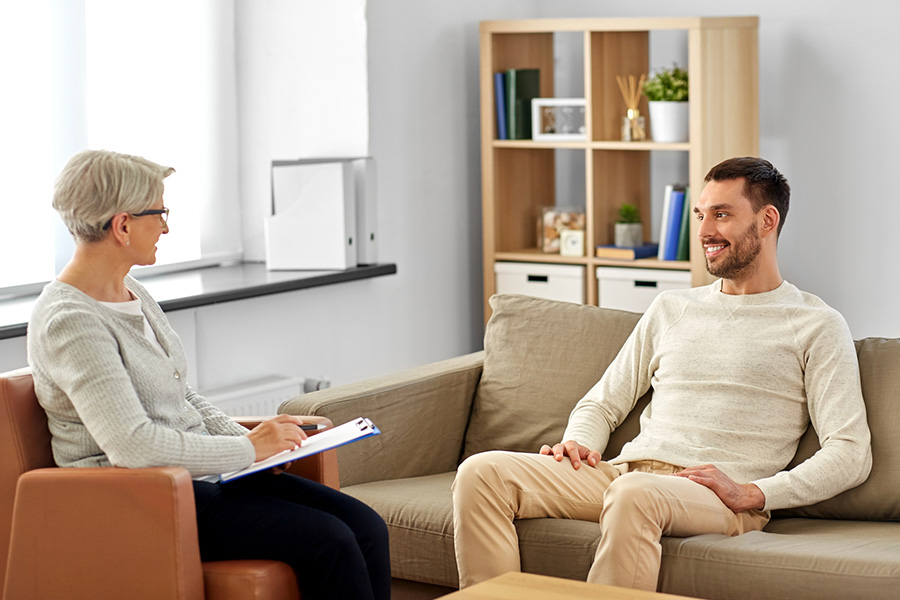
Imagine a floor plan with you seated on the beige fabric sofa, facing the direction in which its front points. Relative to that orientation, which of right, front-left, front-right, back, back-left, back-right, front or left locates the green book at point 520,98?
back-right

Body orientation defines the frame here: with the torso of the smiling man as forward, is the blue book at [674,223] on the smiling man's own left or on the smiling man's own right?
on the smiling man's own right

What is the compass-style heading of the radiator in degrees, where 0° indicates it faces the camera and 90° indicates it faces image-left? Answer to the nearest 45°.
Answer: approximately 315°

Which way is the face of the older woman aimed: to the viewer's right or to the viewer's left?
to the viewer's right

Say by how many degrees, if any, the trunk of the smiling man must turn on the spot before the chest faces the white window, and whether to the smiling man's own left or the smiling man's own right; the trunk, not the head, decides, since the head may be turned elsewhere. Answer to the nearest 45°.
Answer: approximately 90° to the smiling man's own right

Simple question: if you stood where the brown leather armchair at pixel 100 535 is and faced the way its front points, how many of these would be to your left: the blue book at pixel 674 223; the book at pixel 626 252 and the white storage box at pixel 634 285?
3

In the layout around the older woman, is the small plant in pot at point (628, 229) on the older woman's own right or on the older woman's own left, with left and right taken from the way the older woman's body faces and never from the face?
on the older woman's own left

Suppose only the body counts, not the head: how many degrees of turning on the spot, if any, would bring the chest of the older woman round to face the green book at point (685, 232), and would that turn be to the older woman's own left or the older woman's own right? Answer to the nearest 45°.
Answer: approximately 90° to the older woman's own left
